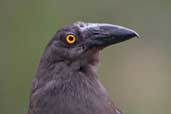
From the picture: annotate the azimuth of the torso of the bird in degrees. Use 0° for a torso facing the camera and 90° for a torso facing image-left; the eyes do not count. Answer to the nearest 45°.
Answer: approximately 270°
